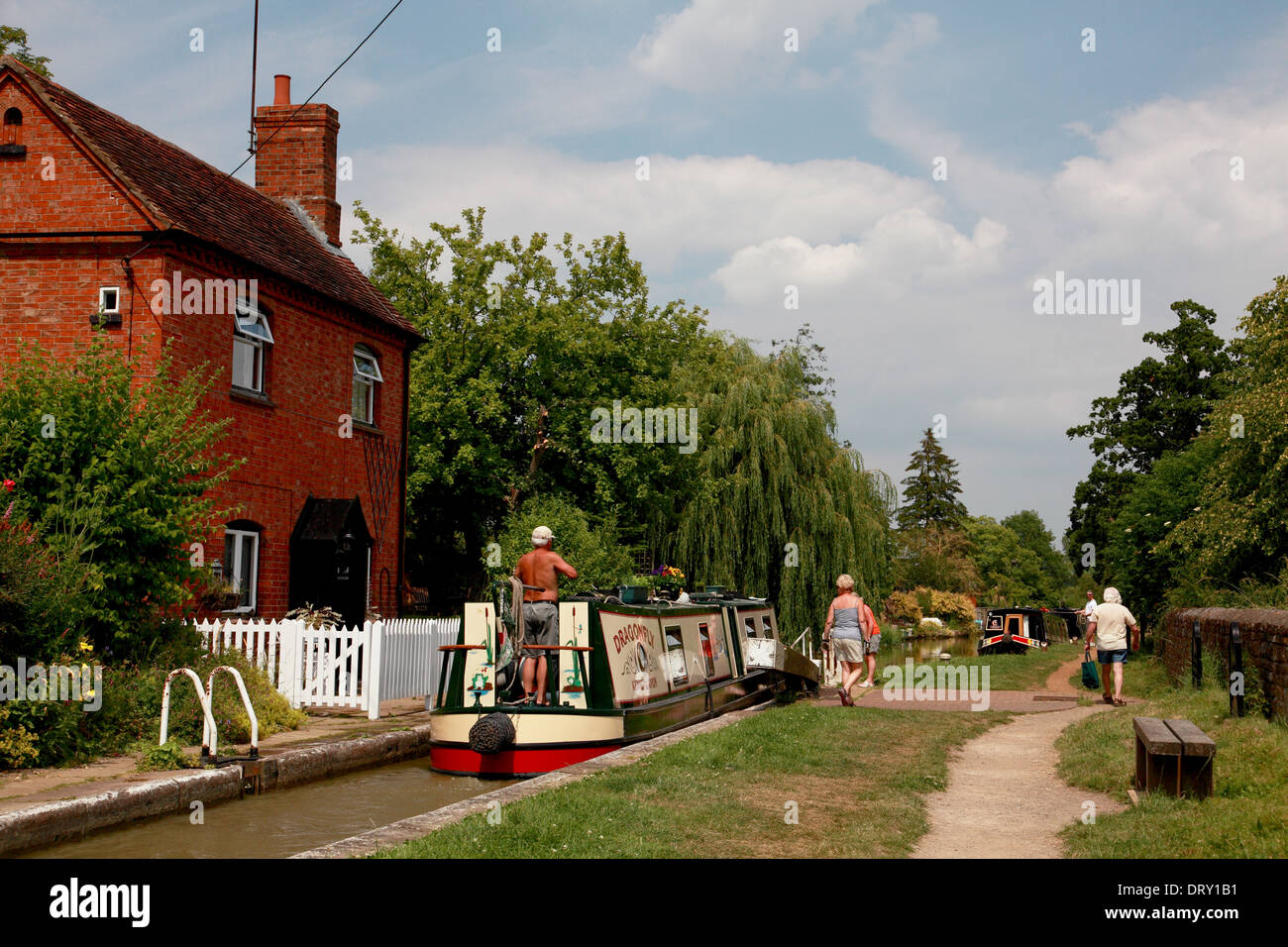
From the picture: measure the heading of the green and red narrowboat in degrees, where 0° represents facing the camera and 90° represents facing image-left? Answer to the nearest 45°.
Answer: approximately 225°

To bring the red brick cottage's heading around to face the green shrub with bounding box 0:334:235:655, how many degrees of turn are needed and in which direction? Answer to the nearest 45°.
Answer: approximately 45° to its right

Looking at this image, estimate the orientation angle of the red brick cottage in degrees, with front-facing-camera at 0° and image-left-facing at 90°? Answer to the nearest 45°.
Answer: approximately 315°

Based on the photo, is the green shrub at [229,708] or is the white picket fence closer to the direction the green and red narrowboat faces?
the white picket fence

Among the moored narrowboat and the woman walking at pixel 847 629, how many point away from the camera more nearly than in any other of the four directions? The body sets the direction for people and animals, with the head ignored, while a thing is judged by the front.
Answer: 1

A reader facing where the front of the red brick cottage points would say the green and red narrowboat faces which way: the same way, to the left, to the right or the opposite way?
to the left

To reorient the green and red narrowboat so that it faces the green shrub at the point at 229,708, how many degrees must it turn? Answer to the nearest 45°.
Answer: approximately 135° to its left

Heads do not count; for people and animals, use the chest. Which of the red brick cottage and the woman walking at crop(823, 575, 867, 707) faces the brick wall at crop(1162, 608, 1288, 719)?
the red brick cottage

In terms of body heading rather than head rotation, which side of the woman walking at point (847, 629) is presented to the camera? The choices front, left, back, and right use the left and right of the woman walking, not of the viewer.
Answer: back

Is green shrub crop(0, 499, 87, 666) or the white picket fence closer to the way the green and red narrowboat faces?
the white picket fence
